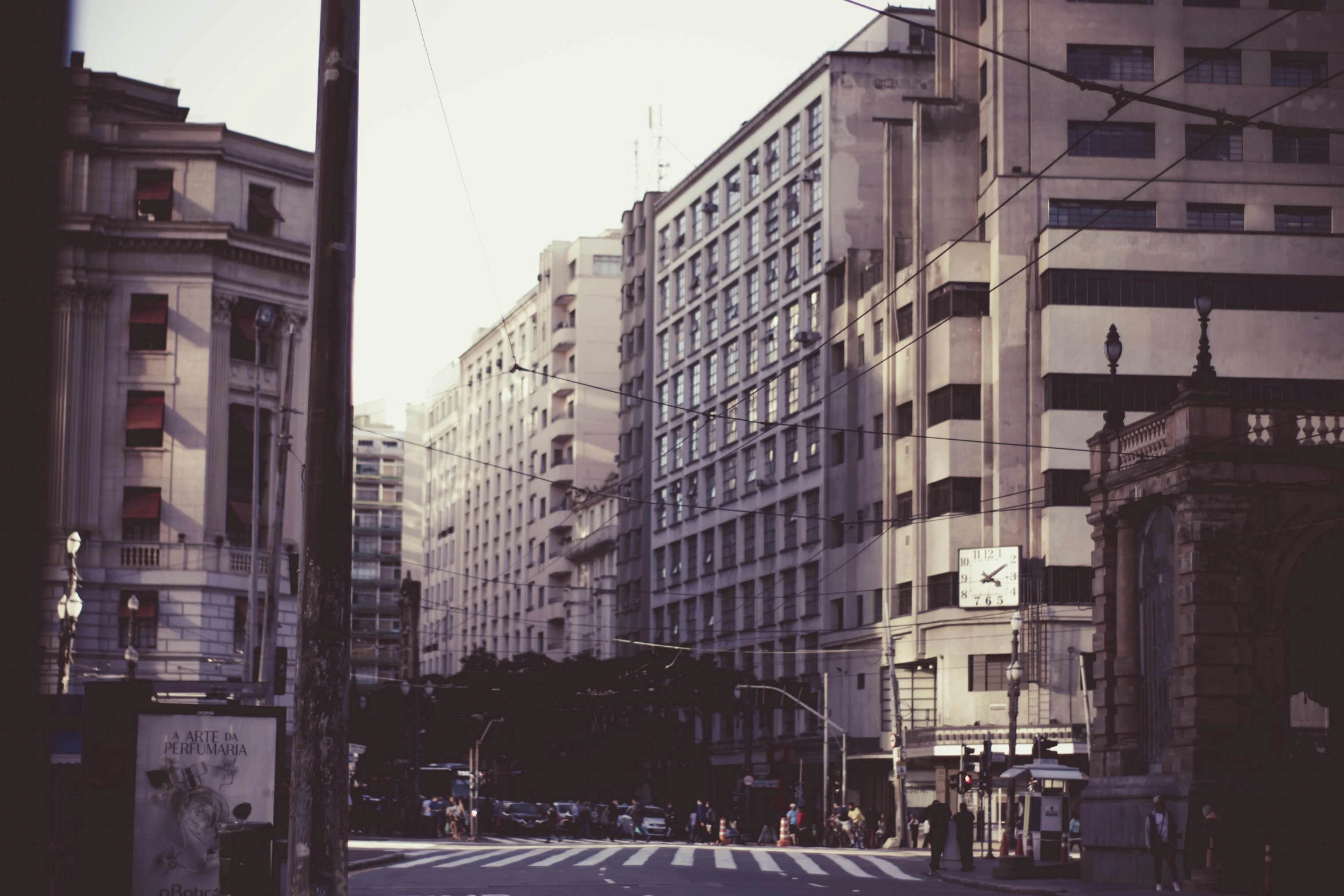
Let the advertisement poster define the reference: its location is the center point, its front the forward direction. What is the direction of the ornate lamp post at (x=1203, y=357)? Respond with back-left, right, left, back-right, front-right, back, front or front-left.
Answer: back-left

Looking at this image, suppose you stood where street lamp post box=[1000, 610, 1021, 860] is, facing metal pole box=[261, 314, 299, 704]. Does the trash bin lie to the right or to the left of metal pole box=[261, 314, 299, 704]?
left

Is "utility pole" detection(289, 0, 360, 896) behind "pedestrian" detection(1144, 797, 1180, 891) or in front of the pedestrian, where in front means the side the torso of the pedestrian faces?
in front

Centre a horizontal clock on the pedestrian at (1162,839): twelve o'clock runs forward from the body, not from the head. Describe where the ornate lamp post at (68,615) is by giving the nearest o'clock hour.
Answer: The ornate lamp post is roughly at 3 o'clock from the pedestrian.

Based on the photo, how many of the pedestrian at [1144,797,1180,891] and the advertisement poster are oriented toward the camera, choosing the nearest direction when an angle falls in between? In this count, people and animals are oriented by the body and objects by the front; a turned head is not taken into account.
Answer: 2

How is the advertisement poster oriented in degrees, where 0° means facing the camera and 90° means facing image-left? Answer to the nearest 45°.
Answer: approximately 0°

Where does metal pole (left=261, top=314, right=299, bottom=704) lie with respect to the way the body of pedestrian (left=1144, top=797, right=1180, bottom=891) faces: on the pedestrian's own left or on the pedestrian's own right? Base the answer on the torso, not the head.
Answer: on the pedestrian's own right

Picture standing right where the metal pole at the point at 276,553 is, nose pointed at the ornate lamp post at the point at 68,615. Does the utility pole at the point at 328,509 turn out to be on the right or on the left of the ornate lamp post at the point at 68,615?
left

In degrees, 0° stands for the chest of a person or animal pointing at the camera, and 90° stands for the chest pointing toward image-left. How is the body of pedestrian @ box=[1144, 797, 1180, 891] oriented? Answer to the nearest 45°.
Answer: approximately 0°
